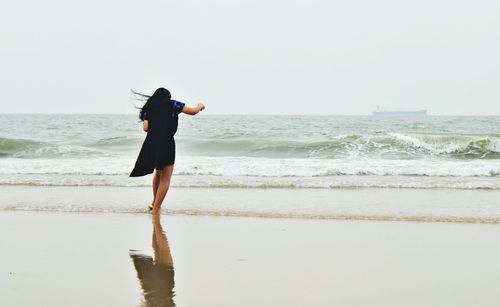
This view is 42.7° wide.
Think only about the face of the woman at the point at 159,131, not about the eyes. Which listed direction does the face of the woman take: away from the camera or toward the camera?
away from the camera

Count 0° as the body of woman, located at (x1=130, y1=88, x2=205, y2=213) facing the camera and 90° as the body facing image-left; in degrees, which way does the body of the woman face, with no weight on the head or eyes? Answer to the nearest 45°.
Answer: approximately 180°
